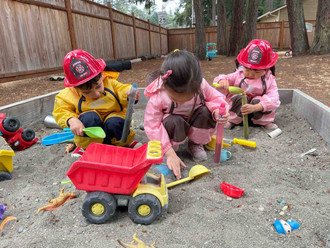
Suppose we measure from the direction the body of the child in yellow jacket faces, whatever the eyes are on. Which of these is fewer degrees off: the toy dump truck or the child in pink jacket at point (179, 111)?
the toy dump truck

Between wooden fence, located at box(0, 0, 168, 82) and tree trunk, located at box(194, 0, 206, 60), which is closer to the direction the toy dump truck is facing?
the tree trunk

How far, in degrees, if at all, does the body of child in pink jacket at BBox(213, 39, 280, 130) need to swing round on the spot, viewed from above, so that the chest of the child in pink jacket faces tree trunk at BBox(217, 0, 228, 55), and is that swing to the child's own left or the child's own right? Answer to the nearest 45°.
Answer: approximately 180°

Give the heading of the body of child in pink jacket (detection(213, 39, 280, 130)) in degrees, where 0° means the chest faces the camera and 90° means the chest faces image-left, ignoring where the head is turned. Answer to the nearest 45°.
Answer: approximately 0°

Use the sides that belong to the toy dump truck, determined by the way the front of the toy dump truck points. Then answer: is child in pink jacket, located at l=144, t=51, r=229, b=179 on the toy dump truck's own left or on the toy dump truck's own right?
on the toy dump truck's own left

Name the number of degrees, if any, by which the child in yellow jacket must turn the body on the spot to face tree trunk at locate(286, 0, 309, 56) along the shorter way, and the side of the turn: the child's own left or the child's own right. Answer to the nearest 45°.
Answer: approximately 135° to the child's own left

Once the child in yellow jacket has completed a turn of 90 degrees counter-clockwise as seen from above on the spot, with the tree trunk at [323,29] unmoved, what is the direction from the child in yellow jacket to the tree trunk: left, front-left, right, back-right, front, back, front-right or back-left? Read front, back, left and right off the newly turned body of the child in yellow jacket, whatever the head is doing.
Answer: front-left

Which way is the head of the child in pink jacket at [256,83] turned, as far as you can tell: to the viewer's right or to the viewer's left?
to the viewer's left

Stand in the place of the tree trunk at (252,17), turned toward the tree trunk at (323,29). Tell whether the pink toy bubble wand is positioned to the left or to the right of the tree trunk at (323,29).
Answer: right

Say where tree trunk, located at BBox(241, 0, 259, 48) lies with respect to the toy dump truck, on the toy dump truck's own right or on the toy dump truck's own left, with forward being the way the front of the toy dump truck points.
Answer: on the toy dump truck's own left

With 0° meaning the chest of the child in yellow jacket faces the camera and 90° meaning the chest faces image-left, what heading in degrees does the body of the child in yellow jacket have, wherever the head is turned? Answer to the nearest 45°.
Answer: approximately 0°
